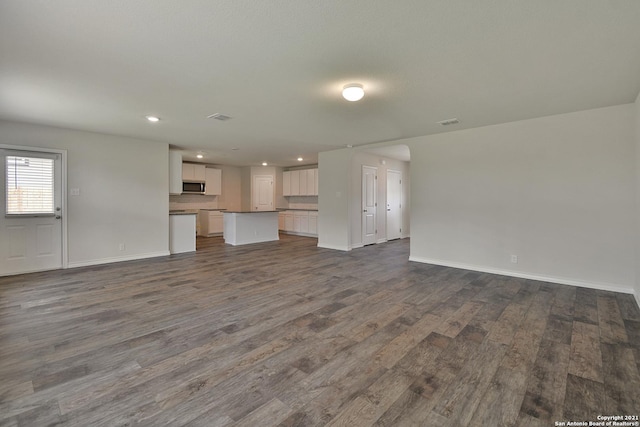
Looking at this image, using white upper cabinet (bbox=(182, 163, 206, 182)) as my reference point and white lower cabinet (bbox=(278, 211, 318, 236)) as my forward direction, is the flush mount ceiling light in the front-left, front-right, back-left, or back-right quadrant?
front-right

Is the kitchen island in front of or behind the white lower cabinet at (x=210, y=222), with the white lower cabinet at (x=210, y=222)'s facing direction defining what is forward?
in front

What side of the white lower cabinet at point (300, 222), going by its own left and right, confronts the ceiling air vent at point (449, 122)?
left

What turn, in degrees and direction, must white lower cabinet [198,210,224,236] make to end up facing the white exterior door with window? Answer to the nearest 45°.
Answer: approximately 90° to its right

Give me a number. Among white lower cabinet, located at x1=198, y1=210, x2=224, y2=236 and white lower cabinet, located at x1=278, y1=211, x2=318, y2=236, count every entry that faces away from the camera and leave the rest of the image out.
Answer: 0

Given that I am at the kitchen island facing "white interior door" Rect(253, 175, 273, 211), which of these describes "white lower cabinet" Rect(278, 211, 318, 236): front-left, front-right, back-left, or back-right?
front-right

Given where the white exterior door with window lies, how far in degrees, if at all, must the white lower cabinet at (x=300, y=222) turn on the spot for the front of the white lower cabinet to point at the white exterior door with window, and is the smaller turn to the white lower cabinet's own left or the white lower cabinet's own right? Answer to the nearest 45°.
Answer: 0° — it already faces it

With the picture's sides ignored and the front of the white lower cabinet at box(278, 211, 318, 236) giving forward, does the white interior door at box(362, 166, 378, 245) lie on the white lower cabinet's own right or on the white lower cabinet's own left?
on the white lower cabinet's own left

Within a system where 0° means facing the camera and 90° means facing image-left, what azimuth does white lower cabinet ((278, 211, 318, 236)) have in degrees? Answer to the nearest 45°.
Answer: approximately 45°

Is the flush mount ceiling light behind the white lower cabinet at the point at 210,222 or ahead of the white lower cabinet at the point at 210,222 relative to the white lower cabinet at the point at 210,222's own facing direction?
ahead
